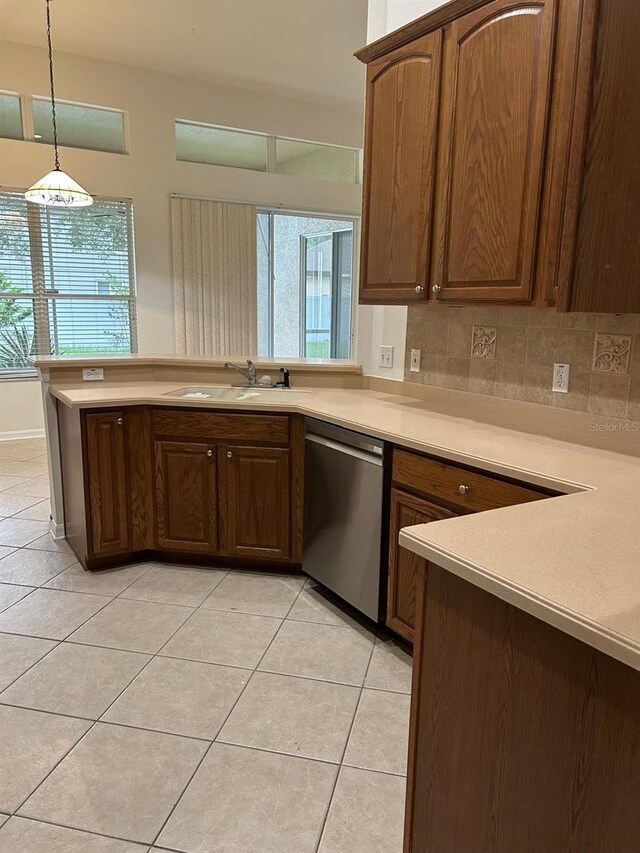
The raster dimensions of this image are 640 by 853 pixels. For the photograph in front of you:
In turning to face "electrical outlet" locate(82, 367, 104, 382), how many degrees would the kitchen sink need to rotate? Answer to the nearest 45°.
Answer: approximately 90° to its right

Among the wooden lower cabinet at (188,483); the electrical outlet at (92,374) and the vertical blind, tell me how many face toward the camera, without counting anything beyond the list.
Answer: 3

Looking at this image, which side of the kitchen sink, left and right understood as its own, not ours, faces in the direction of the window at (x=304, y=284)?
back

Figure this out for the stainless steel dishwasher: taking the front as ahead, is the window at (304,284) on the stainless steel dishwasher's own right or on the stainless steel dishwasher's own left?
on the stainless steel dishwasher's own right

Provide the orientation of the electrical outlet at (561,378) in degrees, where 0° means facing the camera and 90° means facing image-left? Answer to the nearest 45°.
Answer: approximately 45°

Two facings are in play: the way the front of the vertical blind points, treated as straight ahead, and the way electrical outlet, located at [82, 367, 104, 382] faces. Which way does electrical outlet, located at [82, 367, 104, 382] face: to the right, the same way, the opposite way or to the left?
the same way

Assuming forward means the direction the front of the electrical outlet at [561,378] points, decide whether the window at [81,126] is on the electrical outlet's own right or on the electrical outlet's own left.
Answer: on the electrical outlet's own right

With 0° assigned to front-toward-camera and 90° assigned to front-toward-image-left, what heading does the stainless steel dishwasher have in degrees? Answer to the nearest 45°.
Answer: approximately 45°

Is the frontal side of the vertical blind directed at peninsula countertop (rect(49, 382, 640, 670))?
yes

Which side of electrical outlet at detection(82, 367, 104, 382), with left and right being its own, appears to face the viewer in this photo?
front

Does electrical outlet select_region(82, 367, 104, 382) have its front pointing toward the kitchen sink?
no

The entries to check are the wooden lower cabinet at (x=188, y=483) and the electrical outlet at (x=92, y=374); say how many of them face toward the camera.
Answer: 2

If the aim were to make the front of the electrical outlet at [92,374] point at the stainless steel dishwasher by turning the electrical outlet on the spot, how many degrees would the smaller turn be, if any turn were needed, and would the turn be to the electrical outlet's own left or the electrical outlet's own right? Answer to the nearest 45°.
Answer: approximately 45° to the electrical outlet's own left

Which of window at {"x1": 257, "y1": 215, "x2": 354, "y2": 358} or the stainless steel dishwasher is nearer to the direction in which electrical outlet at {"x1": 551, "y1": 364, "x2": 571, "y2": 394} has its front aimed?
the stainless steel dishwasher

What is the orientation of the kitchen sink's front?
toward the camera

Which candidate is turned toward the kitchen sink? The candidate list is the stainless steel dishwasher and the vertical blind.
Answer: the vertical blind

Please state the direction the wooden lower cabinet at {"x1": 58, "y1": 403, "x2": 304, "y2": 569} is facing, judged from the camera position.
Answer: facing the viewer
